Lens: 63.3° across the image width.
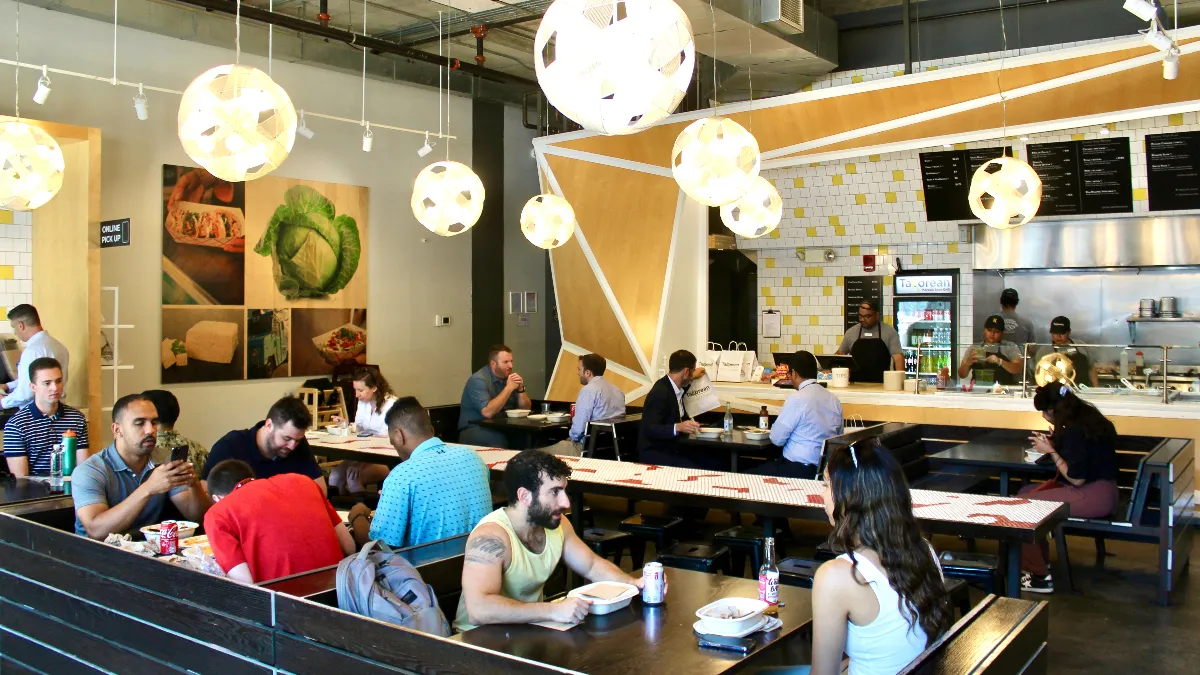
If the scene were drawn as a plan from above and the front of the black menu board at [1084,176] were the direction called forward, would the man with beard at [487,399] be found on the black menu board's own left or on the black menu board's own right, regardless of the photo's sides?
on the black menu board's own right

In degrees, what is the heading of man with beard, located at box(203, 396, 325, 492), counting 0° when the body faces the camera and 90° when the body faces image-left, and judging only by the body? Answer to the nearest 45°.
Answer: approximately 315°

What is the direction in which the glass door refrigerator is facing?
toward the camera

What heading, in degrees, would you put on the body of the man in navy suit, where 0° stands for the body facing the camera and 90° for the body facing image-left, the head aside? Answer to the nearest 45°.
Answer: approximately 270°

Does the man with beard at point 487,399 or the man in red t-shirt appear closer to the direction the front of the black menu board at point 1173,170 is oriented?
the man in red t-shirt

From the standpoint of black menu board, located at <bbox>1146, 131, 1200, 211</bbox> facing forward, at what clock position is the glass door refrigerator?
The glass door refrigerator is roughly at 4 o'clock from the black menu board.

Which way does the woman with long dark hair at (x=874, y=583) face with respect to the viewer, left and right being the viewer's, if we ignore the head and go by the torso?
facing away from the viewer and to the left of the viewer

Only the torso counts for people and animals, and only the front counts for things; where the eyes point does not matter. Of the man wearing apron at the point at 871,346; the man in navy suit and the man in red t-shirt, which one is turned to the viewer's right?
the man in navy suit

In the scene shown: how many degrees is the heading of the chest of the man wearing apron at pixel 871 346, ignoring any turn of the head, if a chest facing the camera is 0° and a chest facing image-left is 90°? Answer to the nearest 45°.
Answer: approximately 0°

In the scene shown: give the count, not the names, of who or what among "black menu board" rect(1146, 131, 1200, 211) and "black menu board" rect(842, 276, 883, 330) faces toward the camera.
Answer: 2

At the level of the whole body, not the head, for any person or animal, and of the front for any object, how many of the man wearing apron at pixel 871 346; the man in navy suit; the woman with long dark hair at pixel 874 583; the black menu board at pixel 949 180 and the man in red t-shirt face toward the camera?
2

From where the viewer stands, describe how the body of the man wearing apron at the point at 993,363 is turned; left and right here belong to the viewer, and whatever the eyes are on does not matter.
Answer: facing the viewer

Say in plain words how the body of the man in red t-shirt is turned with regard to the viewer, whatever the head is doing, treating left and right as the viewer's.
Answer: facing away from the viewer and to the left of the viewer

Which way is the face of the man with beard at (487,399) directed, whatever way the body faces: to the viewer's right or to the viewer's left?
to the viewer's right

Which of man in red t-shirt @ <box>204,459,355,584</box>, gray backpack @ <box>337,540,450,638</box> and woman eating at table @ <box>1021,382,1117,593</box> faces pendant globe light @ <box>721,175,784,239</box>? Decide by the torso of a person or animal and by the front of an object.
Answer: the woman eating at table

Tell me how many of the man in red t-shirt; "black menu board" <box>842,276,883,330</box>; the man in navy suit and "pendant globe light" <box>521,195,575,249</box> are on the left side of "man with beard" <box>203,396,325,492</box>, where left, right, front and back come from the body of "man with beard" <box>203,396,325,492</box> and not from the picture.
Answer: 3

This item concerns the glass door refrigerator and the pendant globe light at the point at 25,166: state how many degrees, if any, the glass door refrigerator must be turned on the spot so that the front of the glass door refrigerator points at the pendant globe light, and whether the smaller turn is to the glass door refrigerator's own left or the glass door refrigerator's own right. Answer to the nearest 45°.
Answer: approximately 45° to the glass door refrigerator's own right

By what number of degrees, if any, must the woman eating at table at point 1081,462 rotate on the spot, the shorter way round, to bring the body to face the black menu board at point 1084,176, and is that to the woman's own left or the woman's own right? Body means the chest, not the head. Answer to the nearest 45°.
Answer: approximately 90° to the woman's own right

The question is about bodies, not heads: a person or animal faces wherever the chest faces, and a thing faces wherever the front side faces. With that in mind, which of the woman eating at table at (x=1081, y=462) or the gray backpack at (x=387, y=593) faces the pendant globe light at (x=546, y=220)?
the woman eating at table

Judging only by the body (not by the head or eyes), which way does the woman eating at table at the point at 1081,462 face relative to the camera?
to the viewer's left

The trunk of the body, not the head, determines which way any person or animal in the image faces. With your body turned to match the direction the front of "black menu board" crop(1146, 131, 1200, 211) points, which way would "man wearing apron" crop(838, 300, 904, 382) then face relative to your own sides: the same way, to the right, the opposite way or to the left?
the same way

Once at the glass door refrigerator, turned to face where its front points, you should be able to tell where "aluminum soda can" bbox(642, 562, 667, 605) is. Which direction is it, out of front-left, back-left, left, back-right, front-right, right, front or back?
front
